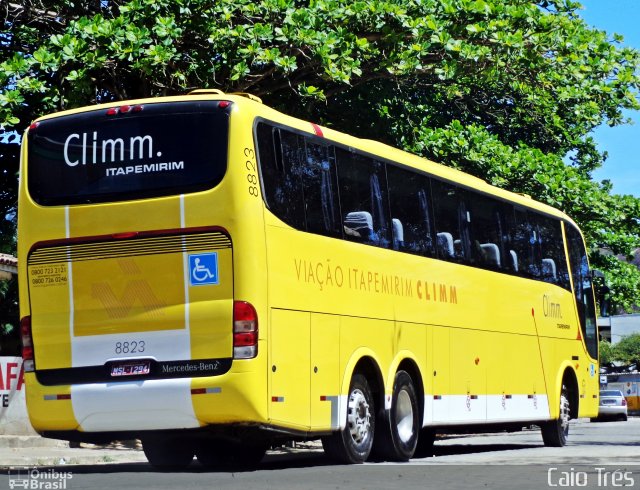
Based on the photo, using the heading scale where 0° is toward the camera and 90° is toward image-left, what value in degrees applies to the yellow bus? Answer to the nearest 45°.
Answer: approximately 225°
